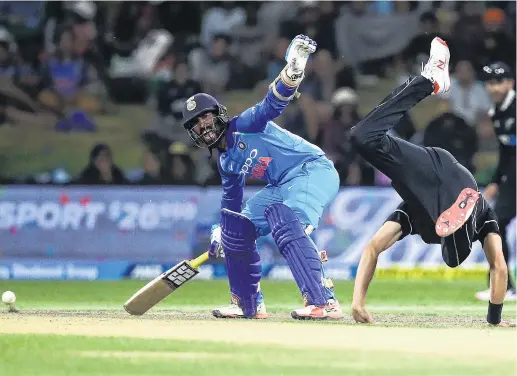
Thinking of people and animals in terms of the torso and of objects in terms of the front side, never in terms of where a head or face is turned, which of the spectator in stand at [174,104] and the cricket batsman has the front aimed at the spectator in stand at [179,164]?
the spectator in stand at [174,104]

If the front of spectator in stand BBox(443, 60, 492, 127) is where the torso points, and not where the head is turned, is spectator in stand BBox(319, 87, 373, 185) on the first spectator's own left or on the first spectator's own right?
on the first spectator's own right

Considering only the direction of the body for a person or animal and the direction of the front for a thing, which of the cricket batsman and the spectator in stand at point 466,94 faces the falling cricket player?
the spectator in stand

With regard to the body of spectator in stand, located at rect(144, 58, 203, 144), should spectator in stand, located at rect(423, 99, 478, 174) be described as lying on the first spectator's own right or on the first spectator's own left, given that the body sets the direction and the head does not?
on the first spectator's own left

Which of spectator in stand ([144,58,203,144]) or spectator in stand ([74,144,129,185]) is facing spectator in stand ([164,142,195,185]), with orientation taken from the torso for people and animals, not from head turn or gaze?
spectator in stand ([144,58,203,144])

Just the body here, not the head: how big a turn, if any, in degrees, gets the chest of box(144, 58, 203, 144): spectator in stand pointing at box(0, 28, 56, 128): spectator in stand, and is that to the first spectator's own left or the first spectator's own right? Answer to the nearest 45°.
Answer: approximately 90° to the first spectator's own right
